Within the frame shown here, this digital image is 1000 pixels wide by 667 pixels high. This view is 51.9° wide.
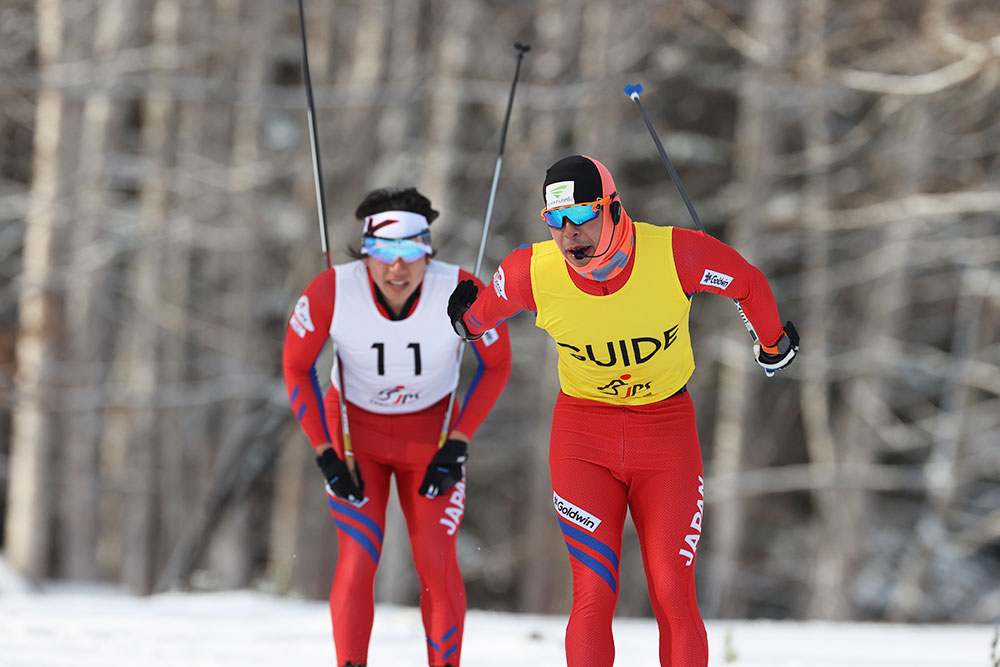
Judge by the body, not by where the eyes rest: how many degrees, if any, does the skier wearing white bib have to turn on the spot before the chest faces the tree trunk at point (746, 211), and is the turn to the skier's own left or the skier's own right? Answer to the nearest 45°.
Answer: approximately 135° to the skier's own left

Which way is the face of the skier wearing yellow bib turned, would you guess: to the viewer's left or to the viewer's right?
to the viewer's left

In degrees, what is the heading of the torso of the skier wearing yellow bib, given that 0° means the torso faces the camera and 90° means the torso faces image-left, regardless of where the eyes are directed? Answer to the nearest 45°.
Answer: approximately 0°

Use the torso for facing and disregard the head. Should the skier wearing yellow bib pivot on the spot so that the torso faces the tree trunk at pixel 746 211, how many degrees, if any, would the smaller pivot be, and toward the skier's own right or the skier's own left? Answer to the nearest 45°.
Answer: approximately 180°

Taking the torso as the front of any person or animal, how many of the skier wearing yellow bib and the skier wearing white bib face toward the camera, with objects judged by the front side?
2

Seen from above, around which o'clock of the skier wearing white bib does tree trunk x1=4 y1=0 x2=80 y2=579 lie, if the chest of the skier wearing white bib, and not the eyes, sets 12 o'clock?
The tree trunk is roughly at 5 o'clock from the skier wearing white bib.

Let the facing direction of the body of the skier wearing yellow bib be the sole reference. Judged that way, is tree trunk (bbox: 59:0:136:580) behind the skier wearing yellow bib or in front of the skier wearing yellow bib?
behind
